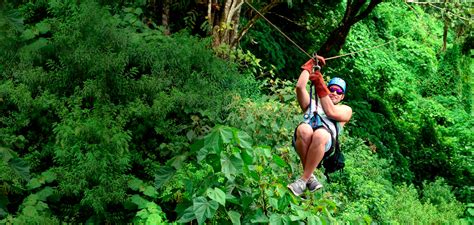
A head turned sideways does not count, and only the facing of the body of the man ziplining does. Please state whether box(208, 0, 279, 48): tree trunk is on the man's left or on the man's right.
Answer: on the man's right

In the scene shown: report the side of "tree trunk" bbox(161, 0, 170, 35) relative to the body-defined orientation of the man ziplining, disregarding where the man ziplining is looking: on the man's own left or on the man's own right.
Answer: on the man's own right

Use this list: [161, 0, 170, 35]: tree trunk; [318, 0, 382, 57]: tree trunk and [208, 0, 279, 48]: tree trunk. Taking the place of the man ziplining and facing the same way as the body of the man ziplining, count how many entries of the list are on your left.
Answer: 0

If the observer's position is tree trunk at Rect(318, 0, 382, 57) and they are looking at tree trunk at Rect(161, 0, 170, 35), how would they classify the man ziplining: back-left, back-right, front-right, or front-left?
front-left

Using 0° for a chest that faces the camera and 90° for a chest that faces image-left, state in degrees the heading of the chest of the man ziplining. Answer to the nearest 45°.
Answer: approximately 45°

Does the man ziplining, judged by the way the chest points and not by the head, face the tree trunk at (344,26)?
no
